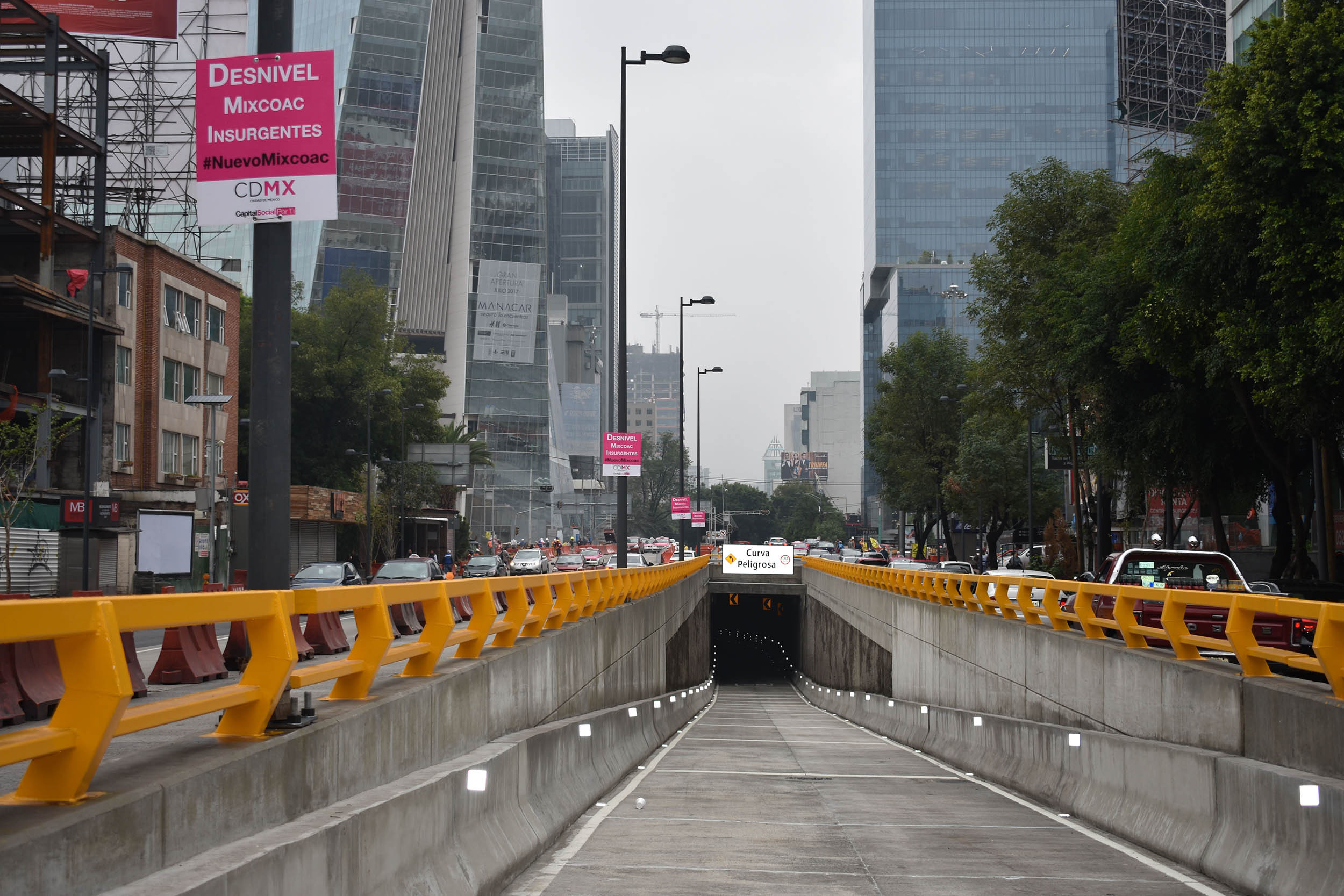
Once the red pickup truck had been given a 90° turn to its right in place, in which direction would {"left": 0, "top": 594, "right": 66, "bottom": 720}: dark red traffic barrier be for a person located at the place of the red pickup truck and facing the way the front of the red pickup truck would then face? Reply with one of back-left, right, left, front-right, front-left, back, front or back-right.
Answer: back

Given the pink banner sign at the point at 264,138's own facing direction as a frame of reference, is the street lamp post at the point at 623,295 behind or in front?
behind

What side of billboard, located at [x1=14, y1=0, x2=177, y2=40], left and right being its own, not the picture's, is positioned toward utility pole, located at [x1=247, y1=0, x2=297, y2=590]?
front

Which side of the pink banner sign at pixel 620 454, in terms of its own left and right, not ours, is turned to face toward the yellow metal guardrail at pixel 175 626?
front

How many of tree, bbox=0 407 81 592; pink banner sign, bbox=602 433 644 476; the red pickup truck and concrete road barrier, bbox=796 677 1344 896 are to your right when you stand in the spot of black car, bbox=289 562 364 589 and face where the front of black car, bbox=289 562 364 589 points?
1

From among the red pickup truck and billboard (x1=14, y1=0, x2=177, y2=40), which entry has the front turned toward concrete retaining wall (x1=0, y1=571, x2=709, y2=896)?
the billboard

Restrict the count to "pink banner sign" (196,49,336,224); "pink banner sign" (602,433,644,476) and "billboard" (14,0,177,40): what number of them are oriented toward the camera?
3

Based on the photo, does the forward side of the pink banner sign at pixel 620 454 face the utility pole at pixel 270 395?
yes

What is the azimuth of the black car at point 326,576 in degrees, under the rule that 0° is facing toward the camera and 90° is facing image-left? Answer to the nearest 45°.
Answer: approximately 45°

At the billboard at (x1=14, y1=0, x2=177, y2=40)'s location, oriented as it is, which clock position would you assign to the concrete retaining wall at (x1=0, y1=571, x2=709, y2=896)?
The concrete retaining wall is roughly at 12 o'clock from the billboard.

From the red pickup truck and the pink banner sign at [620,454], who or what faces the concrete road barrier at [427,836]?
the pink banner sign

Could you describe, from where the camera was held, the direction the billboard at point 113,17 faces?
facing the viewer

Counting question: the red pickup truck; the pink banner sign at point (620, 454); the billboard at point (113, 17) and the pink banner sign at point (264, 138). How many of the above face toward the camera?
3

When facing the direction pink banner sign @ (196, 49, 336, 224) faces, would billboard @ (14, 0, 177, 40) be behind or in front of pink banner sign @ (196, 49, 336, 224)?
behind
